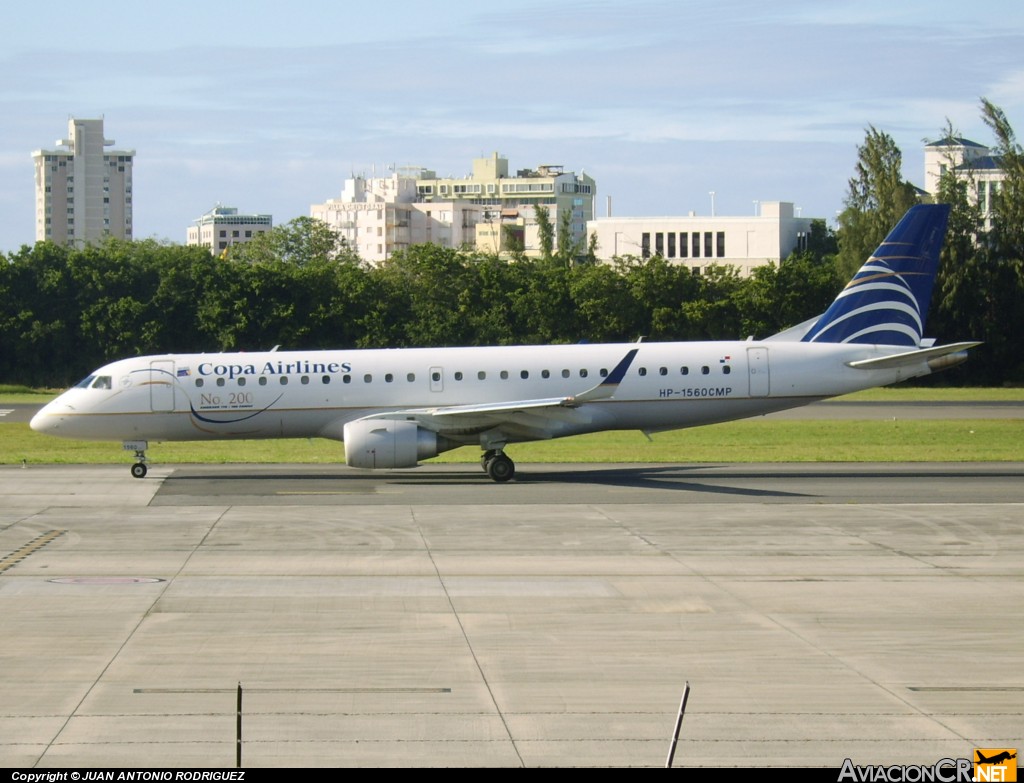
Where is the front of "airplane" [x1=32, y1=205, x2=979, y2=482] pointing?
to the viewer's left
